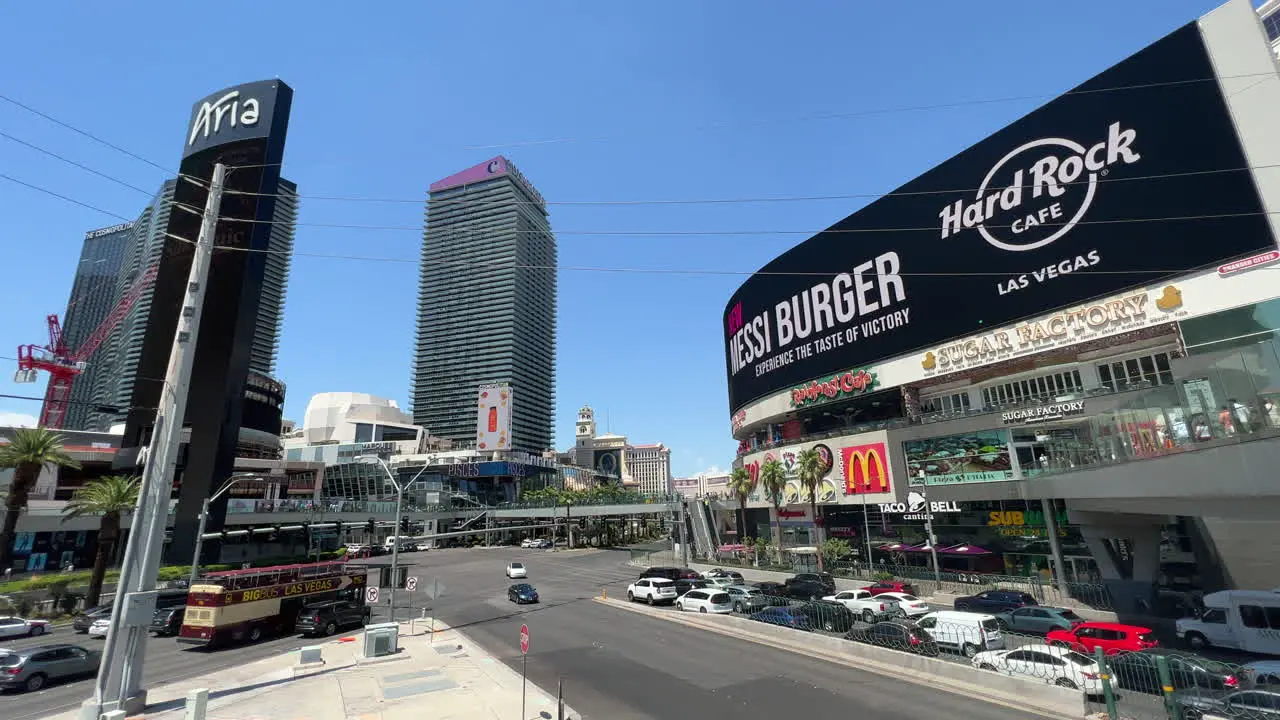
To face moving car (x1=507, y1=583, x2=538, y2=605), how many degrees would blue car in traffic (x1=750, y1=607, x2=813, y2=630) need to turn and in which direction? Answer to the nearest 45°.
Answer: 0° — it already faces it

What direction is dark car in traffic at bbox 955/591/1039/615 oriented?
to the viewer's left

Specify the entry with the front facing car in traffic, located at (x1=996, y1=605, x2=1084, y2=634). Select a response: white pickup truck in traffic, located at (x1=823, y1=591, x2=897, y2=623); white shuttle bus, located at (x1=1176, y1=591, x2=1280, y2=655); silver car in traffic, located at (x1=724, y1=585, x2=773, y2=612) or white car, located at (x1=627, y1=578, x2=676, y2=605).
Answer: the white shuttle bus

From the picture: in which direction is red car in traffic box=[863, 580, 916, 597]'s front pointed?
to the viewer's left

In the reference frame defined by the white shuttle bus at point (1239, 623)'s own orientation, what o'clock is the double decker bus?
The double decker bus is roughly at 11 o'clock from the white shuttle bus.

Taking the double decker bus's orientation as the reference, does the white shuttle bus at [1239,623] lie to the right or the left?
on its right
